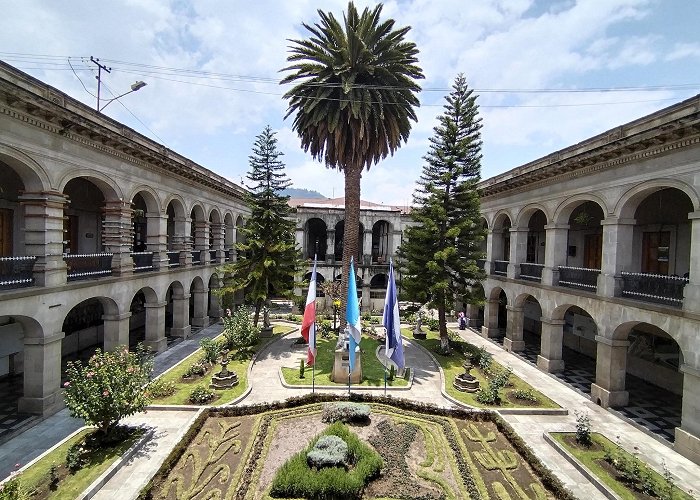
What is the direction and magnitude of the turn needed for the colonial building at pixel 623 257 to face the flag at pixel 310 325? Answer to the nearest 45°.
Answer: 0° — it already faces it

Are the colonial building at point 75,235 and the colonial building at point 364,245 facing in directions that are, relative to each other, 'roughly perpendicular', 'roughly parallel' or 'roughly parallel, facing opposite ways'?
roughly perpendicular

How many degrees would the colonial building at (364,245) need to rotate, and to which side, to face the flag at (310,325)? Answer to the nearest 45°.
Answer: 0° — it already faces it

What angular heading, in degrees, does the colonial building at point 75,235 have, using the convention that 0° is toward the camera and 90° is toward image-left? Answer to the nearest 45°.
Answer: approximately 315°

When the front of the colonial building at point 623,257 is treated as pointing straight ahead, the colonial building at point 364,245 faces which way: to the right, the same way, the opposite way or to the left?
to the left

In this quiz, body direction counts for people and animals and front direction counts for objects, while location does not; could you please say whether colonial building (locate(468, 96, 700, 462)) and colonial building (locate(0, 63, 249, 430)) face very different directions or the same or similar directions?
very different directions

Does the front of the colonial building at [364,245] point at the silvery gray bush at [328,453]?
yes

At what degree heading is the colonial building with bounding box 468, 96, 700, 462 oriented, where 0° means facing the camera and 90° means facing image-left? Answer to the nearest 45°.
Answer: approximately 45°
